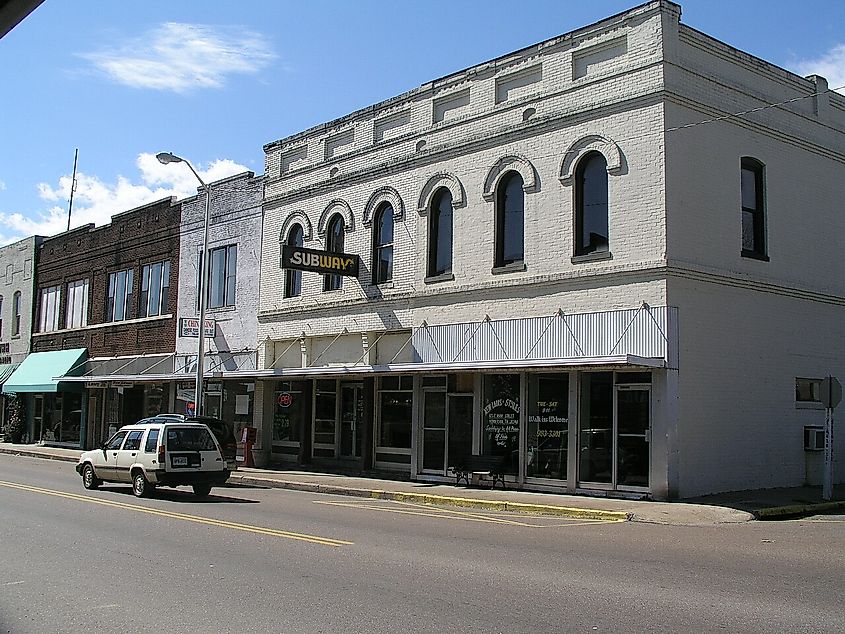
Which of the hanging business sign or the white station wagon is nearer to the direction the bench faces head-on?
the white station wagon

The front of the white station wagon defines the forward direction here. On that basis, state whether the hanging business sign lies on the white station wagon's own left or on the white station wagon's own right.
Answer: on the white station wagon's own right

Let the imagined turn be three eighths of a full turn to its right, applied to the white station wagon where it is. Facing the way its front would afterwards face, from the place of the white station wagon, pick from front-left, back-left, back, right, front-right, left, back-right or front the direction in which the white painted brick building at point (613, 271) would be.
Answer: front

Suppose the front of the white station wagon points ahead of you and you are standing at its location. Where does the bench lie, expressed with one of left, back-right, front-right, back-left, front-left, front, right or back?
back-right

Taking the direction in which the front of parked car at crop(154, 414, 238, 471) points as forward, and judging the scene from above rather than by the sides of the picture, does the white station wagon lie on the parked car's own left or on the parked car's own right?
on the parked car's own left

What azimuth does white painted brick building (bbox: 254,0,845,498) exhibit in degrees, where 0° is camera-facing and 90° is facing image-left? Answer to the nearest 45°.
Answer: approximately 45°

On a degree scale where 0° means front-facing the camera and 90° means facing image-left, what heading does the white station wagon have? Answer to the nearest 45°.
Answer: approximately 135°

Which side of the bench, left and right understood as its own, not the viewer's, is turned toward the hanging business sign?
right

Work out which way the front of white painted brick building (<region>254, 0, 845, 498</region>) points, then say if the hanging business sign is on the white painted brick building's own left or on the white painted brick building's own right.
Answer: on the white painted brick building's own right

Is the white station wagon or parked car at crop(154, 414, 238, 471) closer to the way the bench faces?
the white station wagon

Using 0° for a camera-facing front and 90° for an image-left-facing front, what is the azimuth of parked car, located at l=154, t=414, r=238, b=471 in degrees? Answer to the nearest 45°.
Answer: approximately 135°

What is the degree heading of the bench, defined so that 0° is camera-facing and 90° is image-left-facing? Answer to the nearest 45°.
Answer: approximately 45°
